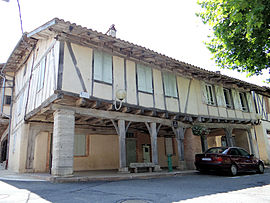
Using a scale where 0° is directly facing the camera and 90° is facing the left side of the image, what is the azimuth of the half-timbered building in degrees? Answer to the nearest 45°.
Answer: approximately 315°

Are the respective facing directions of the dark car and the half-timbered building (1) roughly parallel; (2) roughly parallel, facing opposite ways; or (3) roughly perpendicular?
roughly perpendicular

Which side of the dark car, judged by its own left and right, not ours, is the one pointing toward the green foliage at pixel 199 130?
left

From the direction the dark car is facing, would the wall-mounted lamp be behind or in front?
behind

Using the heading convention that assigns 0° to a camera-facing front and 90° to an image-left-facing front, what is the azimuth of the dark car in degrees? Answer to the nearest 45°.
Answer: approximately 225°
